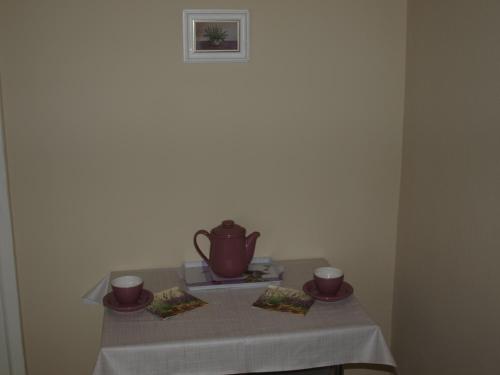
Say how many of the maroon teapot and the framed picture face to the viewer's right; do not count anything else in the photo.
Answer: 1

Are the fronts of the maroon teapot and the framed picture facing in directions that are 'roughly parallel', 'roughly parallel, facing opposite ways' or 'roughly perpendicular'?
roughly perpendicular

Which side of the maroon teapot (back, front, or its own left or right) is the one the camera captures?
right

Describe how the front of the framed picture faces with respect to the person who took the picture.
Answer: facing the viewer
